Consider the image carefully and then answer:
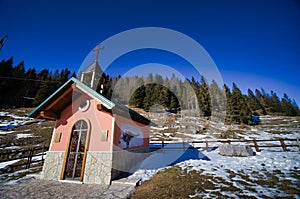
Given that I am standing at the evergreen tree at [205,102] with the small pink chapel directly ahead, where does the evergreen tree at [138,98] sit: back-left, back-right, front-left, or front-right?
front-right

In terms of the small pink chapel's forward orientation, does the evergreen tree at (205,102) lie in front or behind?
behind

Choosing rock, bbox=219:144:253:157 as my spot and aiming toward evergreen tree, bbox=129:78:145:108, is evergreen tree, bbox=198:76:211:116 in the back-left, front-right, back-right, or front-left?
front-right

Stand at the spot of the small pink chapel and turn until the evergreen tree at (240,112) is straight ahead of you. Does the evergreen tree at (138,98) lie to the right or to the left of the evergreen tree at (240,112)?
left

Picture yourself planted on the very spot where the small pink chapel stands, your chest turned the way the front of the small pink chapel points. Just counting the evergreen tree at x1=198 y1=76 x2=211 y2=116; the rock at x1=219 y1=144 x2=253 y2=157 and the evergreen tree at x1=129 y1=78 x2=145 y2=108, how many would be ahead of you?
0

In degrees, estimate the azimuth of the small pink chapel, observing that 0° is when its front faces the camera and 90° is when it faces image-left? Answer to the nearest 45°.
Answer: approximately 45°

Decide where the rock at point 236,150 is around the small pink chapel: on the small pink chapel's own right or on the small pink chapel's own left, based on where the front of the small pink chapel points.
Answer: on the small pink chapel's own left

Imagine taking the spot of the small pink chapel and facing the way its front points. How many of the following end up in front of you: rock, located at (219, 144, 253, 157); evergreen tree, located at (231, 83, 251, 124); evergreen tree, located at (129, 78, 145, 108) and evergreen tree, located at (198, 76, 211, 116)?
0

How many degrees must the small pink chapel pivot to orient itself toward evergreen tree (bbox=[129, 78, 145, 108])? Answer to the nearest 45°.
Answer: approximately 180°

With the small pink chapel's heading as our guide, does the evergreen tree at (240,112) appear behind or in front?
behind
